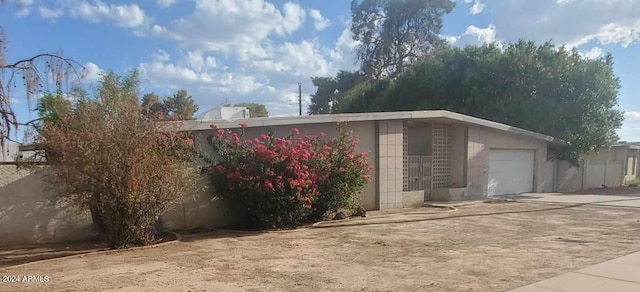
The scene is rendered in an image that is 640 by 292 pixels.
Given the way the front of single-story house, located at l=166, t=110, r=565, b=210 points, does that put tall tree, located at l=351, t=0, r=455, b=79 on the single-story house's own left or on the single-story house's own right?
on the single-story house's own left

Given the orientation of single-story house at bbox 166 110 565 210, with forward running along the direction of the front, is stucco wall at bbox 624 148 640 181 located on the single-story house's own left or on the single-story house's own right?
on the single-story house's own left

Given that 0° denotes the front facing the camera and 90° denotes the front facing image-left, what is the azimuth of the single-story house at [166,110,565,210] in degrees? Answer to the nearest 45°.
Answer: approximately 315°

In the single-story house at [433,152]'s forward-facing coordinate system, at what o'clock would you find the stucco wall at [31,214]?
The stucco wall is roughly at 3 o'clock from the single-story house.
